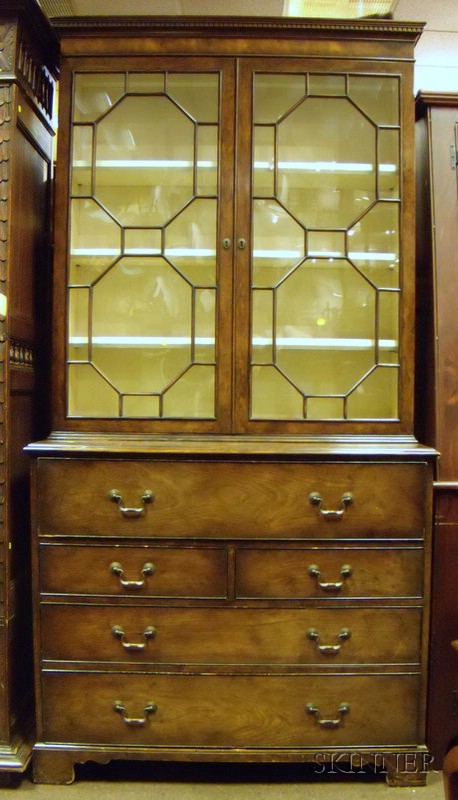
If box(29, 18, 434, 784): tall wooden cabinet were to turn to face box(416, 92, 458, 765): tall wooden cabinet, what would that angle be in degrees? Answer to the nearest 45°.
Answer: approximately 90° to its left

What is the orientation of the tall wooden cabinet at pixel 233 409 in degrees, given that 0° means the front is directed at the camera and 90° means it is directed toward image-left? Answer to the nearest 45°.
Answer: approximately 0°

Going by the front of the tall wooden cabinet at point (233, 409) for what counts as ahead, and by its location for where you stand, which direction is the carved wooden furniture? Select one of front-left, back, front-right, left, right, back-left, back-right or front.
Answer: right
